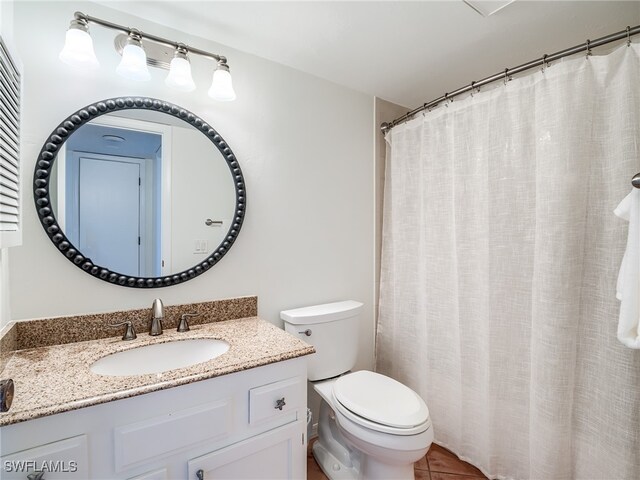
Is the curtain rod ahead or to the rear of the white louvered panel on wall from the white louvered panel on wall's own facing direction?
ahead

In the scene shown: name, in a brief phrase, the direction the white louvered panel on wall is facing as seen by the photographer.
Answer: facing to the right of the viewer

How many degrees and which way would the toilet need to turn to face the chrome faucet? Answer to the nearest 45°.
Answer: approximately 135° to its right

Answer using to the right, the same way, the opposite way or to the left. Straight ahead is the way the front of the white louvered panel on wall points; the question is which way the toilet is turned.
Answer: to the right

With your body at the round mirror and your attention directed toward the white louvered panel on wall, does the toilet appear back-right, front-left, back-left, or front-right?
back-left

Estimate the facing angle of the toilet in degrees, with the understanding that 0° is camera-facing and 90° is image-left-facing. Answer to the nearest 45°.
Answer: approximately 315°
